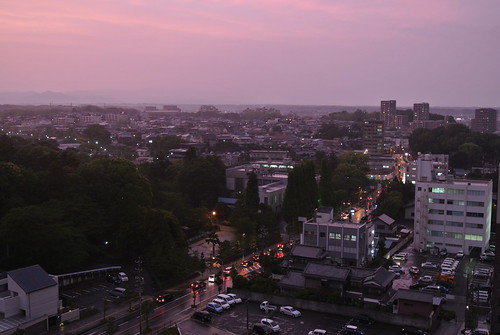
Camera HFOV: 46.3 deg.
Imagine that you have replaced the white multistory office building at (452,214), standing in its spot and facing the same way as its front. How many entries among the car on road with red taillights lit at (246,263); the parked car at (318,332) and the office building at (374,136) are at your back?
1

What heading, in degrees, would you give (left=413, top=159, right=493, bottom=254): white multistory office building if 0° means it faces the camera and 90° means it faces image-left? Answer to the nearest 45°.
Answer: approximately 0°

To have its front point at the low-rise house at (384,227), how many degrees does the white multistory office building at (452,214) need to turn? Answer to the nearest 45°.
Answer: approximately 135° to its right

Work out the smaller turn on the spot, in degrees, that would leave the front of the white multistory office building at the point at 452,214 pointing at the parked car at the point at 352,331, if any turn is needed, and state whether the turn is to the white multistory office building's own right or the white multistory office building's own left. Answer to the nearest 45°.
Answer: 0° — it already faces it

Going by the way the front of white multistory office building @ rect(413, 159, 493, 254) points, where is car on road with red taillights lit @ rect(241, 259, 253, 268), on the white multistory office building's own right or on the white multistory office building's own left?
on the white multistory office building's own right

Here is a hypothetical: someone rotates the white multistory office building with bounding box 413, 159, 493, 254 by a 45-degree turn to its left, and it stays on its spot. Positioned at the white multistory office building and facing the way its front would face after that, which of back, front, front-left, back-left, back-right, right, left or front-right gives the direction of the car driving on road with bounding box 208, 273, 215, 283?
right

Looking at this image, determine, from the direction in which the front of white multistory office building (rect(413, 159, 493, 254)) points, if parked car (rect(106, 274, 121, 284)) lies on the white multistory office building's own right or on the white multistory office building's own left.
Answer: on the white multistory office building's own right

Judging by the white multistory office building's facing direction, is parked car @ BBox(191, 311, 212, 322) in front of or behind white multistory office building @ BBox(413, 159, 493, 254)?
in front

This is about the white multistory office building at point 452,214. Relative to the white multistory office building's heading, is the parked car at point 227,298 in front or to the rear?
in front

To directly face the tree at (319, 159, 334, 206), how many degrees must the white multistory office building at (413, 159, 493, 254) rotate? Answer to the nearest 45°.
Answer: approximately 135° to its right

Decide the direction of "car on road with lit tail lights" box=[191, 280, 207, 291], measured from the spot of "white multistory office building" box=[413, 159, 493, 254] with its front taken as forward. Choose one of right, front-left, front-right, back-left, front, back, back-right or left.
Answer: front-right

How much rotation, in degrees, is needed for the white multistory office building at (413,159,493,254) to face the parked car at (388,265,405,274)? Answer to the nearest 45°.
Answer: approximately 45° to its right

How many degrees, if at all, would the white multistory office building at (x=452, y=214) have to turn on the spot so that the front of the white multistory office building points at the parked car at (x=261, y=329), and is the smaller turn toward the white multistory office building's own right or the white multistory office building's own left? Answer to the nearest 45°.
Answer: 0° — it already faces it

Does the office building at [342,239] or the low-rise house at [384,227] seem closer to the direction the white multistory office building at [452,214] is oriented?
the office building

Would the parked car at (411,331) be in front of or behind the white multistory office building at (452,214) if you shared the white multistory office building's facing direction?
in front

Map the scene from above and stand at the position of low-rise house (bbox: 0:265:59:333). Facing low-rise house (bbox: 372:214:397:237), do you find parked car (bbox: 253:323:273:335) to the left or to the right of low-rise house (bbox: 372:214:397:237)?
right

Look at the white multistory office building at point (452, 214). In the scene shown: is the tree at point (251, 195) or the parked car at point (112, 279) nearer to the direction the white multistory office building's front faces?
the parked car
